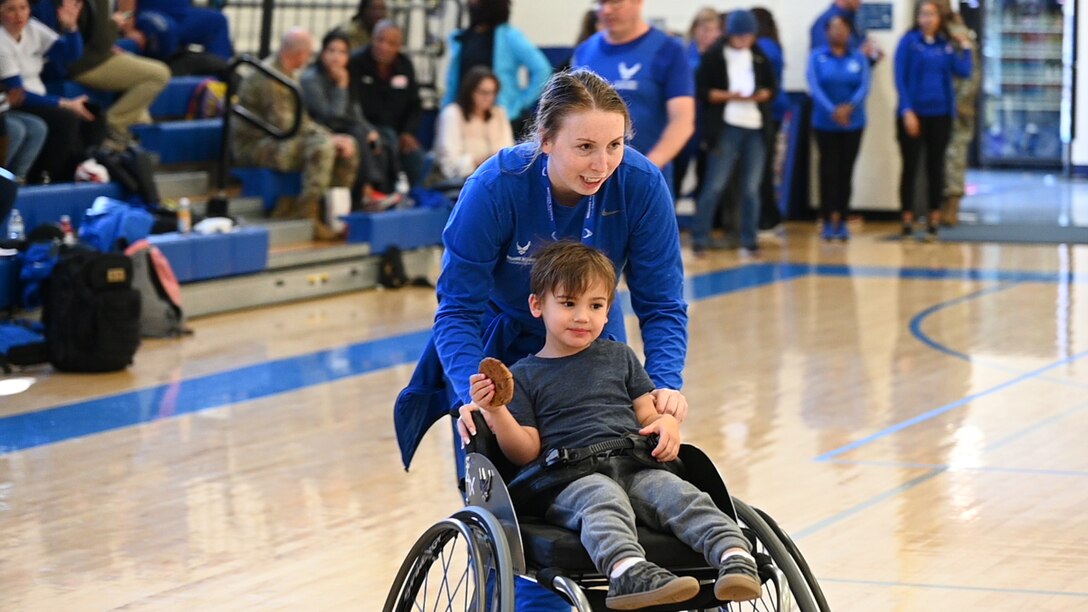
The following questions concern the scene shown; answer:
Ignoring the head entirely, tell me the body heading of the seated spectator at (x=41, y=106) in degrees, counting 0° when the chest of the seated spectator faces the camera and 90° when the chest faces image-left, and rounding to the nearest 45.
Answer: approximately 315°

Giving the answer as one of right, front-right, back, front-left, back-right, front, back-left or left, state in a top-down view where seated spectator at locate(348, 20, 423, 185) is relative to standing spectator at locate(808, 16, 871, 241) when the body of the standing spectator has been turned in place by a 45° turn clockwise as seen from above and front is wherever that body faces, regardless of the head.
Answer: front

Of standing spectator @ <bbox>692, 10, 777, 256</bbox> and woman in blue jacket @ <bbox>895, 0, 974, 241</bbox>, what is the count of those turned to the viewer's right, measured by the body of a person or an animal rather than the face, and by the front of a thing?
0

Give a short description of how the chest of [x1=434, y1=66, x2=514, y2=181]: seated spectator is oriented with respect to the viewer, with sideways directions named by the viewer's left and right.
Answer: facing the viewer and to the right of the viewer

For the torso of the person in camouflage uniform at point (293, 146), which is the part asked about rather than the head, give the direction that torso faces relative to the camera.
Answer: to the viewer's right

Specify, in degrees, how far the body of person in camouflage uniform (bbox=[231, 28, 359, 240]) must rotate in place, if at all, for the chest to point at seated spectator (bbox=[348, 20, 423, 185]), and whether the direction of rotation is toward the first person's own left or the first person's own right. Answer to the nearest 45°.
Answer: approximately 45° to the first person's own left
